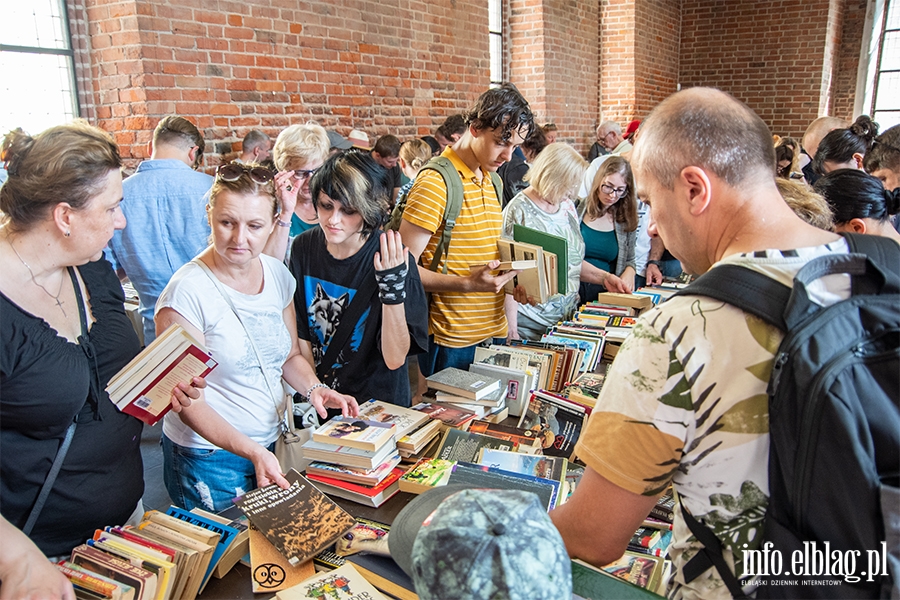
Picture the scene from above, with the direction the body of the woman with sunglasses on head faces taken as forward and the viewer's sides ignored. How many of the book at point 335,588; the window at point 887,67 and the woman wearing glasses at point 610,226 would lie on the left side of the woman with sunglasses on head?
2

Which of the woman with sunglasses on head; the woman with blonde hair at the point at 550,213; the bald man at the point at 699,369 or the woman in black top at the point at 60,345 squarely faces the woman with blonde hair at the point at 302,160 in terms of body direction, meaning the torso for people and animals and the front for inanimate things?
the bald man

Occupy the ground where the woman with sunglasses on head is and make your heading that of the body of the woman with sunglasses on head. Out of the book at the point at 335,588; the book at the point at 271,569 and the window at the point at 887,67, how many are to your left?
1

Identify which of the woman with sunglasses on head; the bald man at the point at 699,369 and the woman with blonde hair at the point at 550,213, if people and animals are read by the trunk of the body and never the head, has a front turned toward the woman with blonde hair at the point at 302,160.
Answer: the bald man

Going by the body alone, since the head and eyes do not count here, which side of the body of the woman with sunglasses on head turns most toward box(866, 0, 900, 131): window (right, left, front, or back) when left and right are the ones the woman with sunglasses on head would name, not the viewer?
left

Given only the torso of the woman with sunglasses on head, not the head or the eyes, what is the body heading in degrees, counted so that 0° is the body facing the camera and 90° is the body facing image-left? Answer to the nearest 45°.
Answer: approximately 315°

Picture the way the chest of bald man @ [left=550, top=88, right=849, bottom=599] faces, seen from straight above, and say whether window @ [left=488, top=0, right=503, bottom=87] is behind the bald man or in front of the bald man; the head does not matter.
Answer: in front

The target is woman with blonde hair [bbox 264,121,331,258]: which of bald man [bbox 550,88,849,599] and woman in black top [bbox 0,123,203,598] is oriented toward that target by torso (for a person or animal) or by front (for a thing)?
the bald man

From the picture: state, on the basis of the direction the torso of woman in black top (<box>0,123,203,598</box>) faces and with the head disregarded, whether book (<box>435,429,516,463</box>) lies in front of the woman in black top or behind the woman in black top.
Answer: in front

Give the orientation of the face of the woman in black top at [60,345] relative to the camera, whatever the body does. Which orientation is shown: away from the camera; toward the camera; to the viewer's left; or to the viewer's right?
to the viewer's right

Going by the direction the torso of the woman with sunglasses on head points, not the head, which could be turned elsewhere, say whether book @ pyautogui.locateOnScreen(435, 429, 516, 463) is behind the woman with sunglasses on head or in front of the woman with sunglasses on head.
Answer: in front
